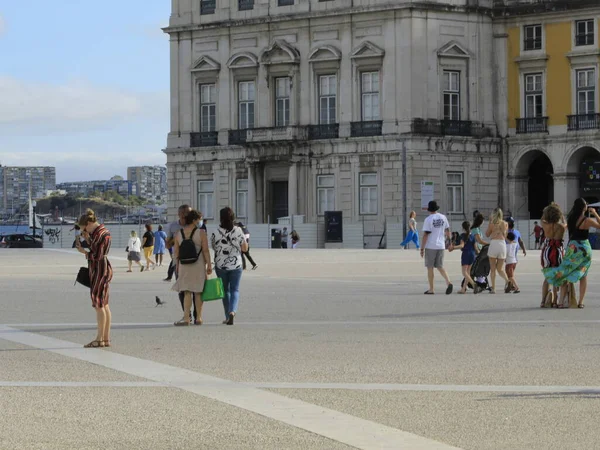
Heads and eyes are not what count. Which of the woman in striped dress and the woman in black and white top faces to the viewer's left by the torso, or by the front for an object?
the woman in striped dress

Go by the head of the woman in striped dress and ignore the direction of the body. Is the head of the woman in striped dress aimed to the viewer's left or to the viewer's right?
to the viewer's left

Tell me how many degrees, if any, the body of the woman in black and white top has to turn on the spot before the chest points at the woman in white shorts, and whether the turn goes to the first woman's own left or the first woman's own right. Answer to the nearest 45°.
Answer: approximately 45° to the first woman's own right

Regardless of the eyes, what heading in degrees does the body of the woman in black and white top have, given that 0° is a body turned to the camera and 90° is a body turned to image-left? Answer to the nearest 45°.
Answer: approximately 180°

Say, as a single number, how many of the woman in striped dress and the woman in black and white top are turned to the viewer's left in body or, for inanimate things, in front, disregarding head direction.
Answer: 1

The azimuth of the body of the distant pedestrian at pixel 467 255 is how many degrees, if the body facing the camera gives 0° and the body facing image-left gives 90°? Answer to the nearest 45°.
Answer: approximately 135°

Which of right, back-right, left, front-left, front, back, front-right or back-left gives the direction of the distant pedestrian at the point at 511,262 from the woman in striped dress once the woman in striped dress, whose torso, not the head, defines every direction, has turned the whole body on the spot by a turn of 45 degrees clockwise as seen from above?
right

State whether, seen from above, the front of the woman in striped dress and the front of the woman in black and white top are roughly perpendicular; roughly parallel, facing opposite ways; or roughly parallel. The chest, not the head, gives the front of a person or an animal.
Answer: roughly perpendicular

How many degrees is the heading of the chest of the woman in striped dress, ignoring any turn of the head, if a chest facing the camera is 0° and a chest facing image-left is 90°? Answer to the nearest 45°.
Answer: approximately 90°

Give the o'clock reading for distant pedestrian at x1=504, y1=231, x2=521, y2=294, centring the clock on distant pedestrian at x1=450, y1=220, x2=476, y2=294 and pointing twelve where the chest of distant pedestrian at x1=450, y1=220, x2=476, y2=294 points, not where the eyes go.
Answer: distant pedestrian at x1=504, y1=231, x2=521, y2=294 is roughly at 4 o'clock from distant pedestrian at x1=450, y1=220, x2=476, y2=294.

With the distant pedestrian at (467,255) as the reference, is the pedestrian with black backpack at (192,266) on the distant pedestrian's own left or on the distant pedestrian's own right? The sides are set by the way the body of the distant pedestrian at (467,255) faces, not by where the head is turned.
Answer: on the distant pedestrian's own left

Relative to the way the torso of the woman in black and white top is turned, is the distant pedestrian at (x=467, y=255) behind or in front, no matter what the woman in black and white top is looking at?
in front
